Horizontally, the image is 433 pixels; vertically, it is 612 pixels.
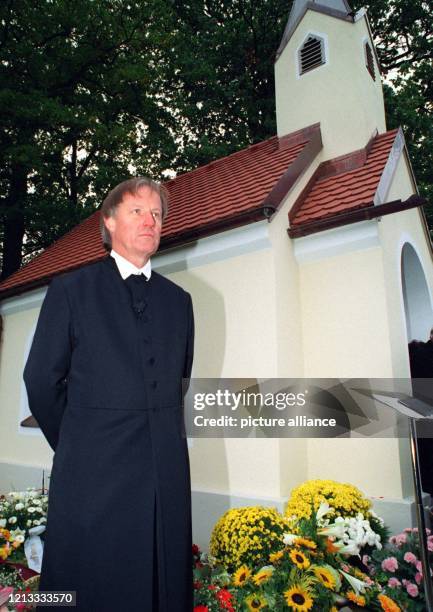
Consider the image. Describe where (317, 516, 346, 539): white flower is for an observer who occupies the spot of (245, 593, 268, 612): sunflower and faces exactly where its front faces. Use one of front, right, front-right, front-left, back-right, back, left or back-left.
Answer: back-left

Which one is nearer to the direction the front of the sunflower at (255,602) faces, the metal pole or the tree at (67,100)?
the metal pole

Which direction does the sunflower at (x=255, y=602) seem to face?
toward the camera

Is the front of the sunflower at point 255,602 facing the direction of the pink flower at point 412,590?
no

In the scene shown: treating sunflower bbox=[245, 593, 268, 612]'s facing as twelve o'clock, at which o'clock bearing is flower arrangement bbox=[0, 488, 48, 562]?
The flower arrangement is roughly at 4 o'clock from the sunflower.

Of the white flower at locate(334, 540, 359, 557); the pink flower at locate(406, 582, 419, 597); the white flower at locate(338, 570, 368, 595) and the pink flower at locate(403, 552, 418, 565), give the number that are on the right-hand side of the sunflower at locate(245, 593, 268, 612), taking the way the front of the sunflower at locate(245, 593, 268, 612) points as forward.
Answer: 0

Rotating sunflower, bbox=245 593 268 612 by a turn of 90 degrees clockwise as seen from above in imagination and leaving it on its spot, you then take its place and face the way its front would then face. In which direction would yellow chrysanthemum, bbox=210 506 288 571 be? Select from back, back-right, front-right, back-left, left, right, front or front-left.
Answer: right

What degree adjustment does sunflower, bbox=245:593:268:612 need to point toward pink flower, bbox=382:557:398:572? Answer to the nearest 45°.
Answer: approximately 135° to its left

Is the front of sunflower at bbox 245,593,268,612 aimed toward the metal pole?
no

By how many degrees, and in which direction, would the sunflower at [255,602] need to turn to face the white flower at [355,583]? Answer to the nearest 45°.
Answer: approximately 135° to its left

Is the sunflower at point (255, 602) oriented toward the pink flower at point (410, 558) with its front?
no
